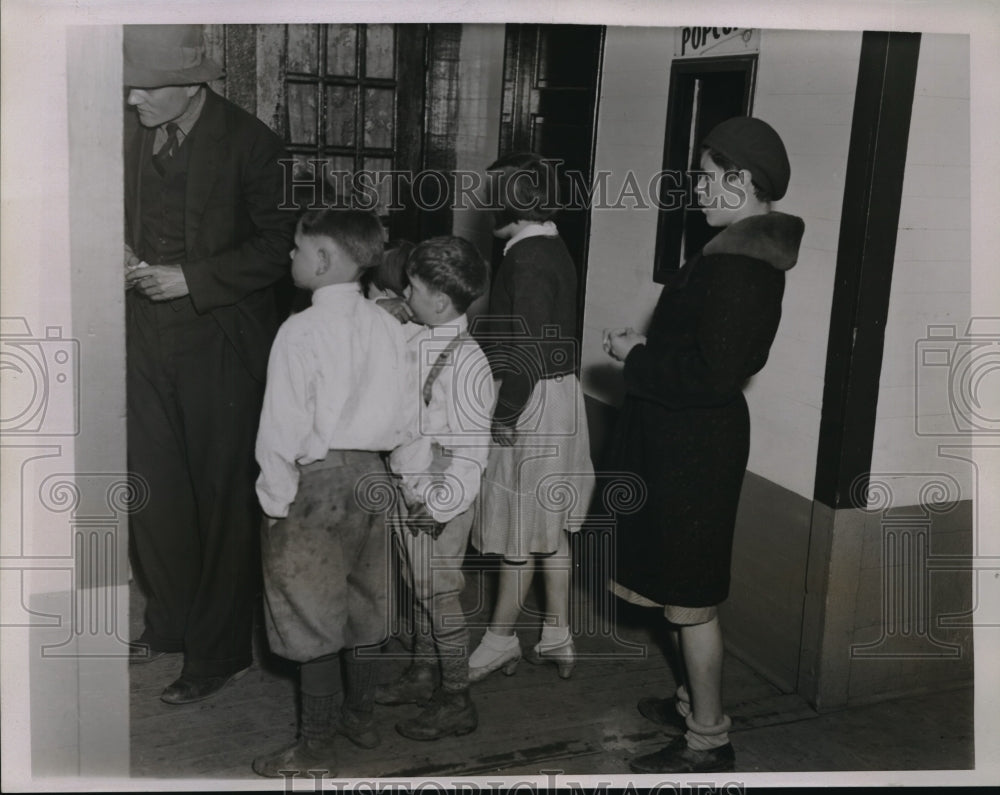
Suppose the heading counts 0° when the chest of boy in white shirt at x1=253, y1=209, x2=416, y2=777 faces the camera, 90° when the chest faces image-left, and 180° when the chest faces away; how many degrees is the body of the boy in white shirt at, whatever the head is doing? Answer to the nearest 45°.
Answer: approximately 135°

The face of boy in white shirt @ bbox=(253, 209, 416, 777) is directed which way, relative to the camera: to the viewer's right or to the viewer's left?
to the viewer's left

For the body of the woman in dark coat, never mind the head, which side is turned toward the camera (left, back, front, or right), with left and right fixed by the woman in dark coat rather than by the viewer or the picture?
left

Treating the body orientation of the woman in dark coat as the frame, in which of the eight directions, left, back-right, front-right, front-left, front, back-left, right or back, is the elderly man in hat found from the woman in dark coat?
front

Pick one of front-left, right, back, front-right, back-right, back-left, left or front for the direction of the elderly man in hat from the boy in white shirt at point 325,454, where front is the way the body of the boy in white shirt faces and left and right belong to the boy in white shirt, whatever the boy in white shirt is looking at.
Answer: front

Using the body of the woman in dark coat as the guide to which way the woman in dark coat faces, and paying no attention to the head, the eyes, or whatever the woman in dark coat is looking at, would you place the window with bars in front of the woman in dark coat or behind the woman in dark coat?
in front

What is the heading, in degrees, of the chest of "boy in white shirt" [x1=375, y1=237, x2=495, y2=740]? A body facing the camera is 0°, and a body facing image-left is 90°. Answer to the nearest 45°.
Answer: approximately 90°

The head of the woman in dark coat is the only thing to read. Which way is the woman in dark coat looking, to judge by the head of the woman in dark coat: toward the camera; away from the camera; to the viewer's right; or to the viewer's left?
to the viewer's left

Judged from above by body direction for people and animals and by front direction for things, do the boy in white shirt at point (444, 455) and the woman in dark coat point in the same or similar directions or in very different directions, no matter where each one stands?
same or similar directions

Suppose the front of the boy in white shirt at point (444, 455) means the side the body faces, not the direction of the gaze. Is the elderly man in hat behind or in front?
in front

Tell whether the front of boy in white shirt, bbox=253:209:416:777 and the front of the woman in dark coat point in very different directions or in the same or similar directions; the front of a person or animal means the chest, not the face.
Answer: same or similar directions
